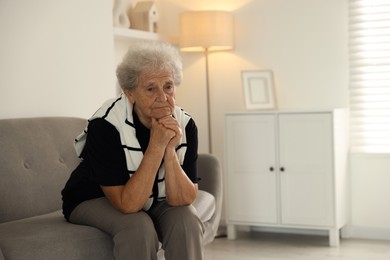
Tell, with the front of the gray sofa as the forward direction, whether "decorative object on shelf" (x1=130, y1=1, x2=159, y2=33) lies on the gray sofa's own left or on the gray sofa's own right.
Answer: on the gray sofa's own left

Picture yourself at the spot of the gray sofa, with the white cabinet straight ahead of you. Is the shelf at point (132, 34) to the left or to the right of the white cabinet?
left

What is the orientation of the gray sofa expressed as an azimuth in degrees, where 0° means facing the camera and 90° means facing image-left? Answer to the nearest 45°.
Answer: approximately 315°

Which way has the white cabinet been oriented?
toward the camera

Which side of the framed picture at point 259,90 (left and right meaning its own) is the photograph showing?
front

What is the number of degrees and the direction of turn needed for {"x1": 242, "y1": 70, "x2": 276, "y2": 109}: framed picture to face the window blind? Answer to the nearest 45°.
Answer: approximately 90° to its left

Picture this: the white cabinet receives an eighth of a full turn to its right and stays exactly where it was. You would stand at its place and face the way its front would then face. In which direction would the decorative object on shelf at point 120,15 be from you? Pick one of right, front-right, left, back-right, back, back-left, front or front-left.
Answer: front-right

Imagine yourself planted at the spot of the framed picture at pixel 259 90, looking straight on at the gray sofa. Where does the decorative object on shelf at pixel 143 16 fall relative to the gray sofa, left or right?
right

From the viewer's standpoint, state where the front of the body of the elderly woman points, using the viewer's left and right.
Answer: facing the viewer and to the right of the viewer

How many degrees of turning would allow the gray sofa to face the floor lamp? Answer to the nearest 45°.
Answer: approximately 90° to its left

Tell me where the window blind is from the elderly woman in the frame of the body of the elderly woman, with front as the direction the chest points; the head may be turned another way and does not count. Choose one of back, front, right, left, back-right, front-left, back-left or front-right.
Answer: left

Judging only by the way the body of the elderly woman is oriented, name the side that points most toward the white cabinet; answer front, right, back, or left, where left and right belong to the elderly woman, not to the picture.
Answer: left
